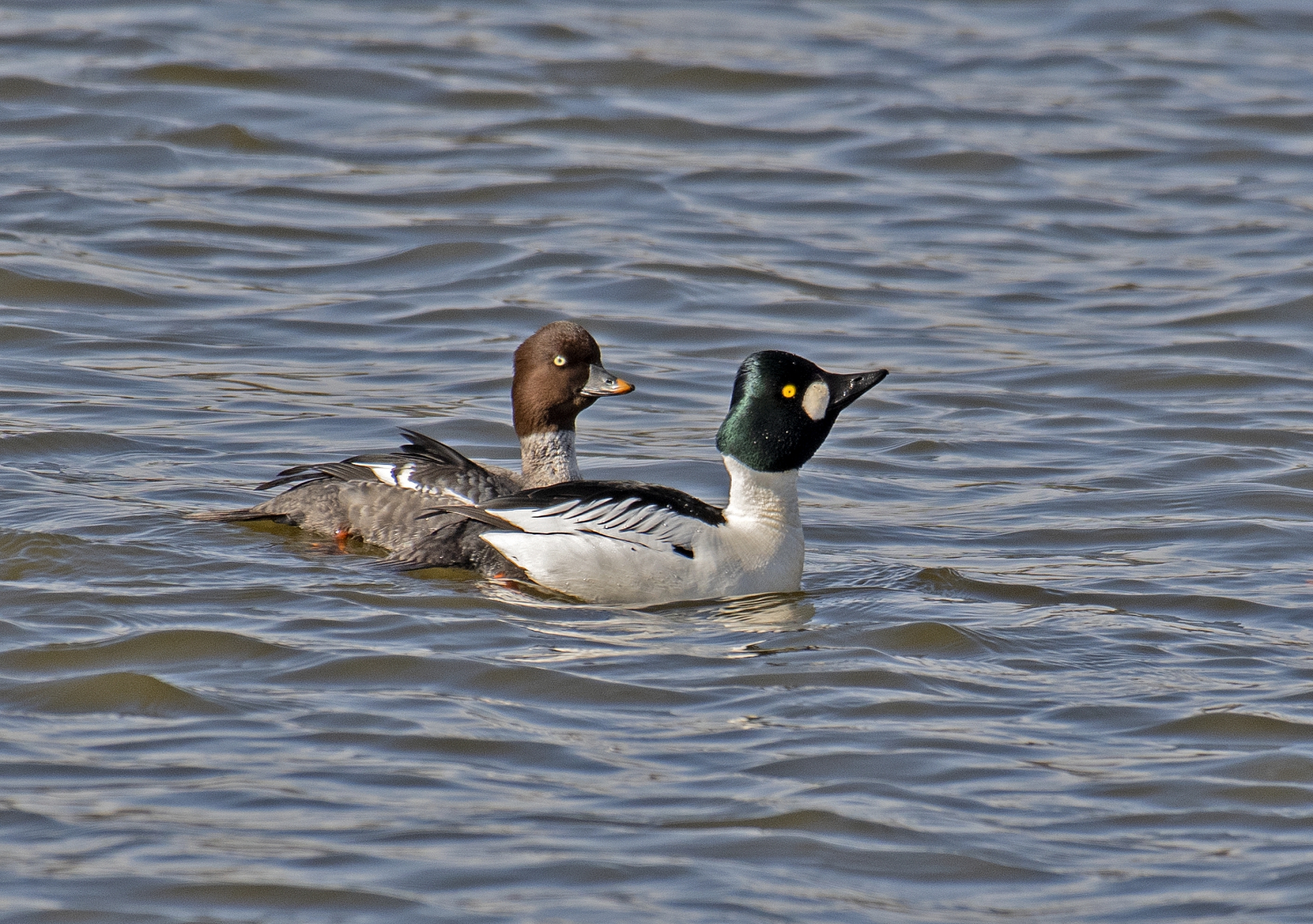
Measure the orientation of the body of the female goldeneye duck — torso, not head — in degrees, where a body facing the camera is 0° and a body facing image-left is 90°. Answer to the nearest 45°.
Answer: approximately 270°

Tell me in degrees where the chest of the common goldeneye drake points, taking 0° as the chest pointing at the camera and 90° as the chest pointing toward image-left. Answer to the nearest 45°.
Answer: approximately 270°

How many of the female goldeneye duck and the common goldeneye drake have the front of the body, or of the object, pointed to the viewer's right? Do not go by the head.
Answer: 2

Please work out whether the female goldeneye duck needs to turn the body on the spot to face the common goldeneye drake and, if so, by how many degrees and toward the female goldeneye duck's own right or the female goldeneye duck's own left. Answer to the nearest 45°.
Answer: approximately 45° to the female goldeneye duck's own right

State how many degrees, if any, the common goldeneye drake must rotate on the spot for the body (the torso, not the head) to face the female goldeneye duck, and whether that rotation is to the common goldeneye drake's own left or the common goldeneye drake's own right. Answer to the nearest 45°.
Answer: approximately 135° to the common goldeneye drake's own left
